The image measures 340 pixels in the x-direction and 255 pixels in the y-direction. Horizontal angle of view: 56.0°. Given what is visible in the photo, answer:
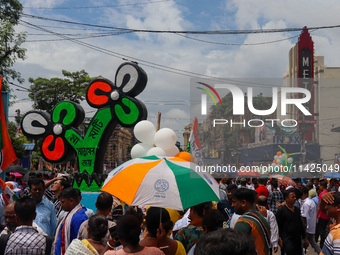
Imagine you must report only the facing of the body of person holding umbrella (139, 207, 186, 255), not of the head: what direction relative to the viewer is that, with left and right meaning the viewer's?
facing away from the viewer

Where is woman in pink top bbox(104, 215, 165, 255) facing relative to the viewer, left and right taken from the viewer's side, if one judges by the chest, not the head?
facing away from the viewer

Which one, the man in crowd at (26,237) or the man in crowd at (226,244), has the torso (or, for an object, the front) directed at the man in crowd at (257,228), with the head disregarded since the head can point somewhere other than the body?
the man in crowd at (226,244)

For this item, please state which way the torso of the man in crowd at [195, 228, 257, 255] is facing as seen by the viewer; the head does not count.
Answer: away from the camera

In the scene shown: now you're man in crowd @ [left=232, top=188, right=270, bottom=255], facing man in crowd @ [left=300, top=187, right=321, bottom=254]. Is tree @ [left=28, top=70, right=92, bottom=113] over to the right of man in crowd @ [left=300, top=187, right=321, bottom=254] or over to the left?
left
